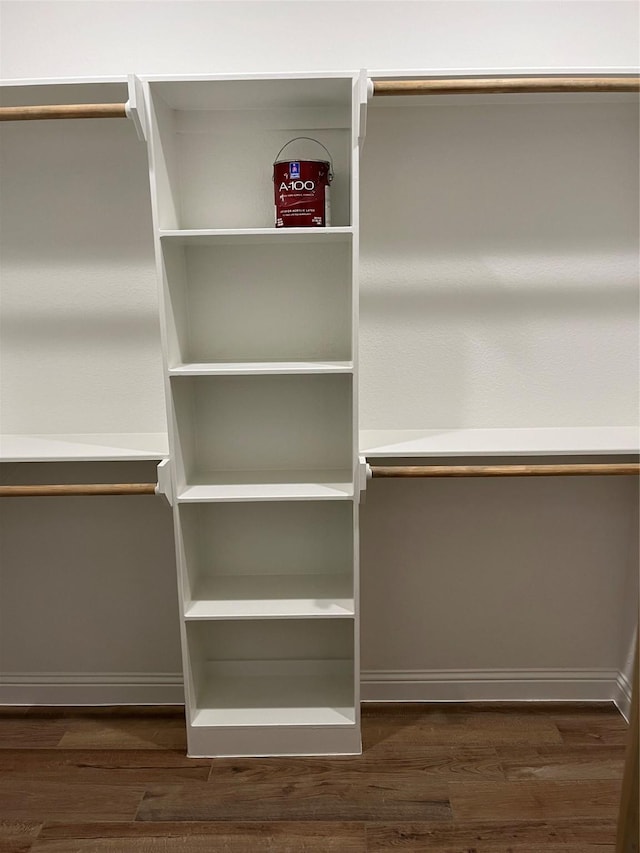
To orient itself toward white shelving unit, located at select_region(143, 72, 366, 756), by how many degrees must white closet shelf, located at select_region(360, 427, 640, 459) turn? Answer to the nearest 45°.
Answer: approximately 90° to its right

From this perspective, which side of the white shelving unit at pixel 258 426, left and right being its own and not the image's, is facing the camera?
front

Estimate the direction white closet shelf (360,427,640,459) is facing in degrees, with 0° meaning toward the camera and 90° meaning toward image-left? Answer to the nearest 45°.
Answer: approximately 0°

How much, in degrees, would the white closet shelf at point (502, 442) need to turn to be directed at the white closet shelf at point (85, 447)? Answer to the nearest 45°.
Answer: approximately 90° to its right

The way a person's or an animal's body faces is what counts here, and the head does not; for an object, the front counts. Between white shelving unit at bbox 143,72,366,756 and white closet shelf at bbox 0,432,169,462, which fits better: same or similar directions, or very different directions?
same or similar directions

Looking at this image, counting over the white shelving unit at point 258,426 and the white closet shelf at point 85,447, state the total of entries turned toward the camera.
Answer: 2

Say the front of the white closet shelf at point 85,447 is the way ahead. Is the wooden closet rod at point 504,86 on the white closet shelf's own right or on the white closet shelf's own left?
on the white closet shelf's own left

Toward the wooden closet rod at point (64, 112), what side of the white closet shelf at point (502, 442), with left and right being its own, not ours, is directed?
right

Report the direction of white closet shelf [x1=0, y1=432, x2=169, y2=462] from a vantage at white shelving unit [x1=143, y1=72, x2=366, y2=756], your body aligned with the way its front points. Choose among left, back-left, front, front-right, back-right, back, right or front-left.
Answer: right

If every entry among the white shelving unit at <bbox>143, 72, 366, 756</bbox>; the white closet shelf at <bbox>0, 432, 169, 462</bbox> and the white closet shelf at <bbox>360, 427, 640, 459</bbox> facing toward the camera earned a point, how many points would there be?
3
